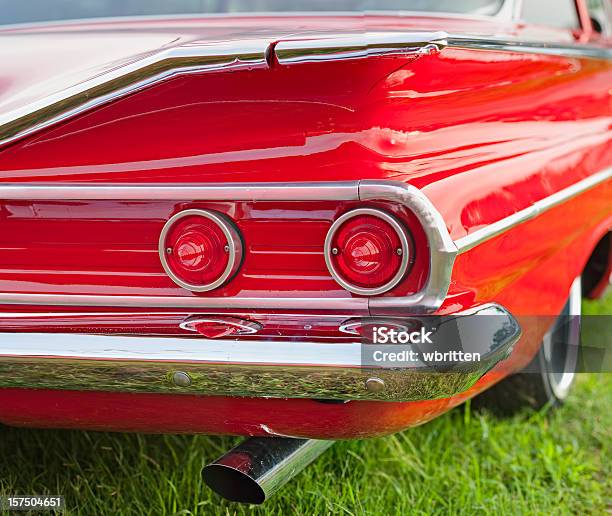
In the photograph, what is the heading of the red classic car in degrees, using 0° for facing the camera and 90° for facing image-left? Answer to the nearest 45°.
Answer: approximately 225°
